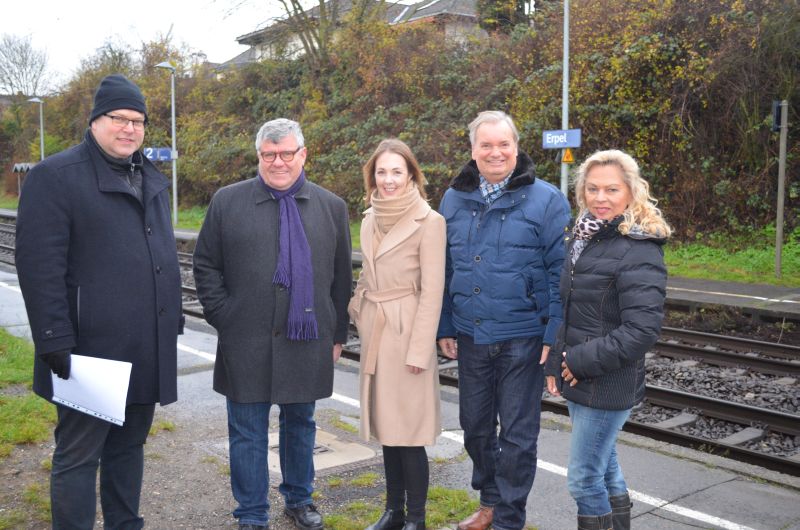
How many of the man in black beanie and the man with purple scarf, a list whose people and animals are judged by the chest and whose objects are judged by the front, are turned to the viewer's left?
0

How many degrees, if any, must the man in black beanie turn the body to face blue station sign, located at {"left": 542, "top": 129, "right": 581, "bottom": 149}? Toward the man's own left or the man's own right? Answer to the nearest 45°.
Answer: approximately 90° to the man's own left

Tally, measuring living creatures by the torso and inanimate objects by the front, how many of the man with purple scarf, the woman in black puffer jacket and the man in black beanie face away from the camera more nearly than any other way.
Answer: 0

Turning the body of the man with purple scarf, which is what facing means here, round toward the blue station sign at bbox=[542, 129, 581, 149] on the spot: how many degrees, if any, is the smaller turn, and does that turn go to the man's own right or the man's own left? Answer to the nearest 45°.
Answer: approximately 135° to the man's own left

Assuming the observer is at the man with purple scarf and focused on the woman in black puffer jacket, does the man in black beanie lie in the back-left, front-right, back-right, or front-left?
back-right

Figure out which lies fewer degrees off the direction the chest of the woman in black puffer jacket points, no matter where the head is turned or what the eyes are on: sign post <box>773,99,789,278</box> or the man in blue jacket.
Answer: the man in blue jacket

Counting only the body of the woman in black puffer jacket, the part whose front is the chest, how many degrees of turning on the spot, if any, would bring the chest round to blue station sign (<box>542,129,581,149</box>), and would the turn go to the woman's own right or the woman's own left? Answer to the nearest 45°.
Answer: approximately 135° to the woman's own right

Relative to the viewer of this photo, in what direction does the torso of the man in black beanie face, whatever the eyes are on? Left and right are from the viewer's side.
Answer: facing the viewer and to the right of the viewer

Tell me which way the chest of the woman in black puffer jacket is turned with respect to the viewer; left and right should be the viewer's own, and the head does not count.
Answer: facing the viewer and to the left of the viewer

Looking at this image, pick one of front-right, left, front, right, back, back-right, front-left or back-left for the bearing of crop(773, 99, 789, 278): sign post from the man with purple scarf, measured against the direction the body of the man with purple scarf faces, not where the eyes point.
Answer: back-left

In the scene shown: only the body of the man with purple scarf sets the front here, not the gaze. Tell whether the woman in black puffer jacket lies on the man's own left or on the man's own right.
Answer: on the man's own left

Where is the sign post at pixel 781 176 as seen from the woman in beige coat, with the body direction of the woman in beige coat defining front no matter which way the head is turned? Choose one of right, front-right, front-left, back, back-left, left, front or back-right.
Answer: back

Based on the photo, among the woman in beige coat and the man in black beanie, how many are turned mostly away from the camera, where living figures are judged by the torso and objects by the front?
0

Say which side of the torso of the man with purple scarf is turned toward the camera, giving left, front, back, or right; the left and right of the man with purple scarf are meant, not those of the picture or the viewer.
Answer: front
